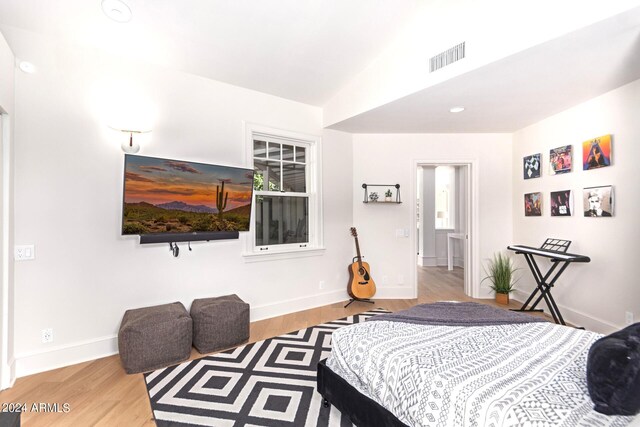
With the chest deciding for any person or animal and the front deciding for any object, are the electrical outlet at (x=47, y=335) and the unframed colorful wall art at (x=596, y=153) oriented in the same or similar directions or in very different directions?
very different directions

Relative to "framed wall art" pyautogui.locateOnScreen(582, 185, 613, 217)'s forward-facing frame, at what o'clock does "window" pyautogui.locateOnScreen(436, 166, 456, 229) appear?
The window is roughly at 3 o'clock from the framed wall art.

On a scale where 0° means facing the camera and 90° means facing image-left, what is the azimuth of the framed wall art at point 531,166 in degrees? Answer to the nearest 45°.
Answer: approximately 45°

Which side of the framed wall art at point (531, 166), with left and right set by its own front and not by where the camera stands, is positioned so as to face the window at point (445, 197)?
right
